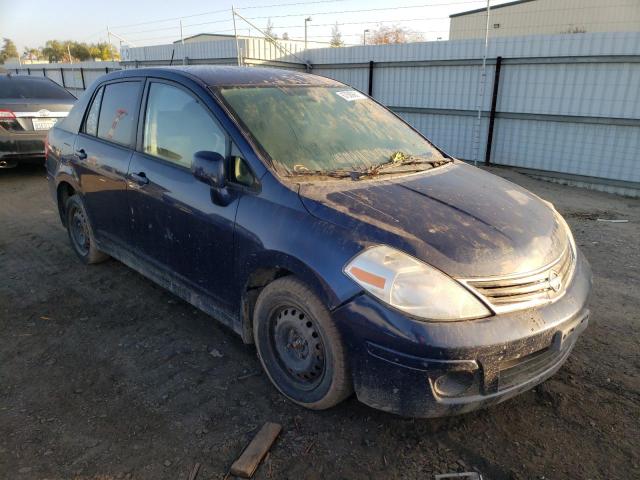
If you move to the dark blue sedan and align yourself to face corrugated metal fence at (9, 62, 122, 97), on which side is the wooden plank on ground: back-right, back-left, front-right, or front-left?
back-left

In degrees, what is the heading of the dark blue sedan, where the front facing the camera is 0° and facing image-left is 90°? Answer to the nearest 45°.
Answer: approximately 315°

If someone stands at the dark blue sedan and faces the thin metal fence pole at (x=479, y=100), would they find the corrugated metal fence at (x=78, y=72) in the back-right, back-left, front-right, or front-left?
front-left

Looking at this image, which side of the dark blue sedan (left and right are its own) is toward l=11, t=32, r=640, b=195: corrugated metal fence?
left

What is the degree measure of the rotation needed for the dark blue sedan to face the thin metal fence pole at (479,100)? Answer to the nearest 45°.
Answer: approximately 135° to its left

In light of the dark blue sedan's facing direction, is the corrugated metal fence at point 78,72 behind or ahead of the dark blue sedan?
behind
